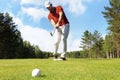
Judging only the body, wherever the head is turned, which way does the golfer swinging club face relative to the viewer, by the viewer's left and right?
facing the viewer and to the left of the viewer
